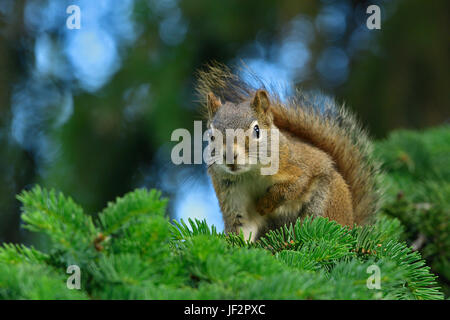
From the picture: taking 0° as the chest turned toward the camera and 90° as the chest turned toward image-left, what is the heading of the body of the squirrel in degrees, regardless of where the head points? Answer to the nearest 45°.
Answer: approximately 45°
